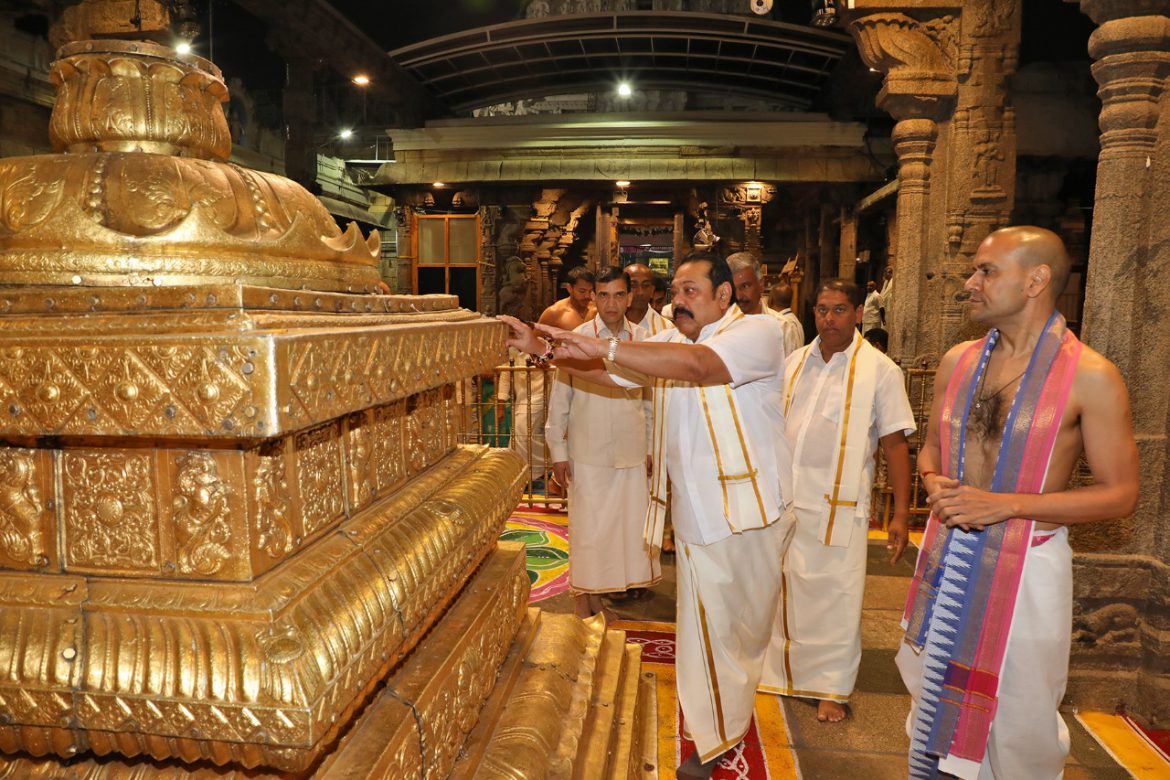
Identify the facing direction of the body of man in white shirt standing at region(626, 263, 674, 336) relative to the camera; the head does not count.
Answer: toward the camera

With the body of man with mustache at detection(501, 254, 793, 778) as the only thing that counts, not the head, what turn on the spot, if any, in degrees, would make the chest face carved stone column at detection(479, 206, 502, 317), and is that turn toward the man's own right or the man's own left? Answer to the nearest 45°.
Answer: approximately 135° to the man's own right

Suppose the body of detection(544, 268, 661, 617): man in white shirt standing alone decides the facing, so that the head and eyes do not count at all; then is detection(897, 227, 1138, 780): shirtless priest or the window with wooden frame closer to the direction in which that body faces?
the shirtless priest

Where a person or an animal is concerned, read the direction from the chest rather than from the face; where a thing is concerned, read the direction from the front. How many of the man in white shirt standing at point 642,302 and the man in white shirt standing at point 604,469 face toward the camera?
2

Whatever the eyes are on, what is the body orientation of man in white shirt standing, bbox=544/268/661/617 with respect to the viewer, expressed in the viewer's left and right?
facing the viewer

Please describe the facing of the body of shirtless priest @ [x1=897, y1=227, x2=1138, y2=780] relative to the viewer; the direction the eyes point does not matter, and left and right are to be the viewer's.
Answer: facing the viewer and to the left of the viewer

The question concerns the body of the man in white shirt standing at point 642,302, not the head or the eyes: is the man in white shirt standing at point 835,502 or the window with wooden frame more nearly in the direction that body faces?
the man in white shirt standing

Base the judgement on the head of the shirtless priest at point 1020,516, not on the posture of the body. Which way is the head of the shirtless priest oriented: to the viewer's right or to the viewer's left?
to the viewer's left

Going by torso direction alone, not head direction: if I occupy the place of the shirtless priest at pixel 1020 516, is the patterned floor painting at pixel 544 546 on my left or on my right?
on my right

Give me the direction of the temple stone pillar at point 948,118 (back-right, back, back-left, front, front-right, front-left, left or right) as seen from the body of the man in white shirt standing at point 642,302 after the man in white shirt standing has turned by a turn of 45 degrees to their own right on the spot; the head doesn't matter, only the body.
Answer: back

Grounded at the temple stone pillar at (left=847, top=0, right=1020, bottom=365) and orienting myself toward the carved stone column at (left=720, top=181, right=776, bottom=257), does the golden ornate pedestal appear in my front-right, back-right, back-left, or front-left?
back-left

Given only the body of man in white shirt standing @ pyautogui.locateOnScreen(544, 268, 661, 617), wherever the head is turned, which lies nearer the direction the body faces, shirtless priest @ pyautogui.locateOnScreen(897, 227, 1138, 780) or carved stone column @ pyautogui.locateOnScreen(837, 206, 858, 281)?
the shirtless priest

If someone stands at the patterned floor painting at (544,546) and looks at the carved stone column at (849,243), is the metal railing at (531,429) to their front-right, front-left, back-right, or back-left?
front-left
